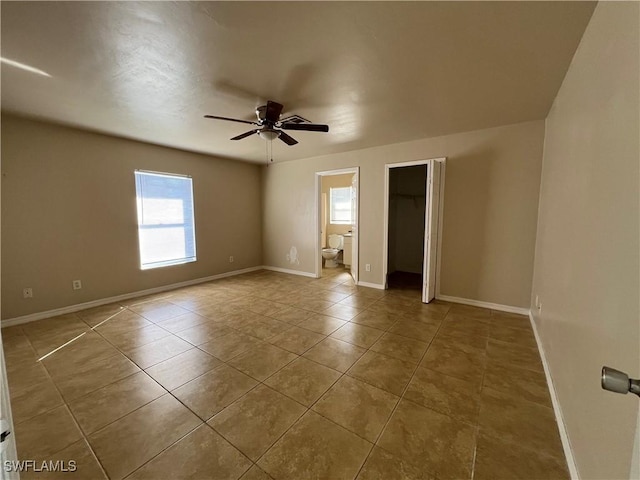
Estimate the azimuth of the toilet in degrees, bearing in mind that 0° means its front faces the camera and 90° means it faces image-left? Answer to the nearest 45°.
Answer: approximately 45°

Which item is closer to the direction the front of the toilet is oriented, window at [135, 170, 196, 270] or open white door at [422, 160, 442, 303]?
the window

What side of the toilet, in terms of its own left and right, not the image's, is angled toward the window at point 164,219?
front

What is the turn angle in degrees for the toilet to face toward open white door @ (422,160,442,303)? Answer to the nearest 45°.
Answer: approximately 90° to its left

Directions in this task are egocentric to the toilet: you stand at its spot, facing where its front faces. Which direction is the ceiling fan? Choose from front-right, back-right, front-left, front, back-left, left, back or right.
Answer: front-left

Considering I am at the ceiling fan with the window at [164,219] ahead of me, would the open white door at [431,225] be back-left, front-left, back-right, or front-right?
back-right

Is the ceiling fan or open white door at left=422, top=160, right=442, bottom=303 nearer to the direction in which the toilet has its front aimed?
the ceiling fan
